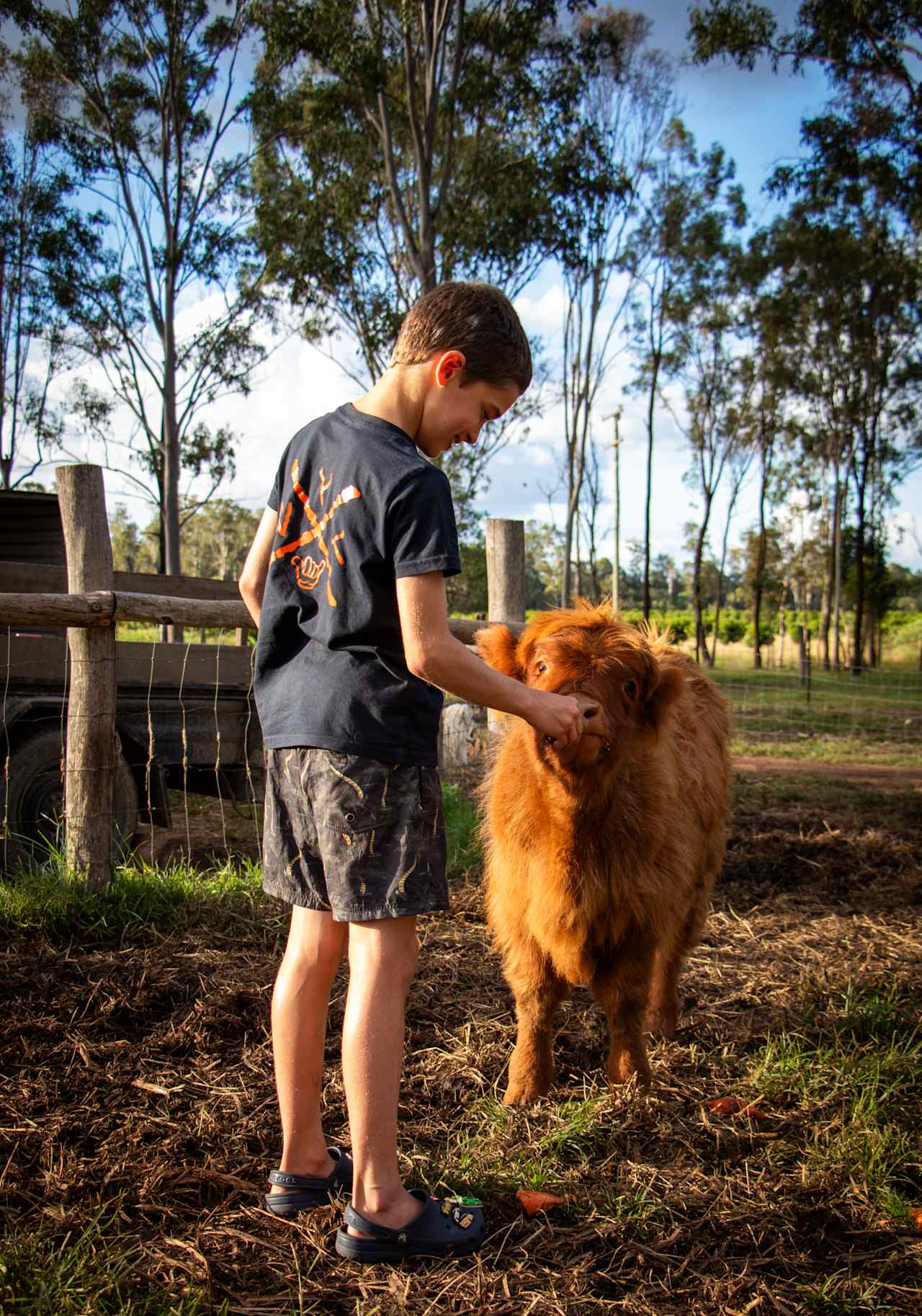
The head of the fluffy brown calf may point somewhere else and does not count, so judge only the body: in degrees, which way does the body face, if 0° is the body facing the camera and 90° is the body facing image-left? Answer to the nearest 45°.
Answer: approximately 0°

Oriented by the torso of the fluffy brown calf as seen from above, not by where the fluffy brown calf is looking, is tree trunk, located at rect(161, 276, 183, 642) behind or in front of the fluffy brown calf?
behind

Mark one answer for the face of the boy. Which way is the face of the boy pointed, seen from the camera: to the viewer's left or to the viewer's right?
to the viewer's right

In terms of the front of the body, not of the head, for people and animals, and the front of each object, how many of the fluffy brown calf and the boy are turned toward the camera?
1

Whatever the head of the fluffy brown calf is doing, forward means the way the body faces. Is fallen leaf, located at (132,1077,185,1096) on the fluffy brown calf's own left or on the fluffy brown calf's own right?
on the fluffy brown calf's own right

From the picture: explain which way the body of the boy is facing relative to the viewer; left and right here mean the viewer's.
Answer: facing away from the viewer and to the right of the viewer

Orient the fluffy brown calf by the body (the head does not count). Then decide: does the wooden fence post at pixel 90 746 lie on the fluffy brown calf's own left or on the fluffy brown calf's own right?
on the fluffy brown calf's own right

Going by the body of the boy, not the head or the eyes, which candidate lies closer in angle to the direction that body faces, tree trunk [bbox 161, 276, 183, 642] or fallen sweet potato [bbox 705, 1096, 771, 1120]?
the fallen sweet potato
